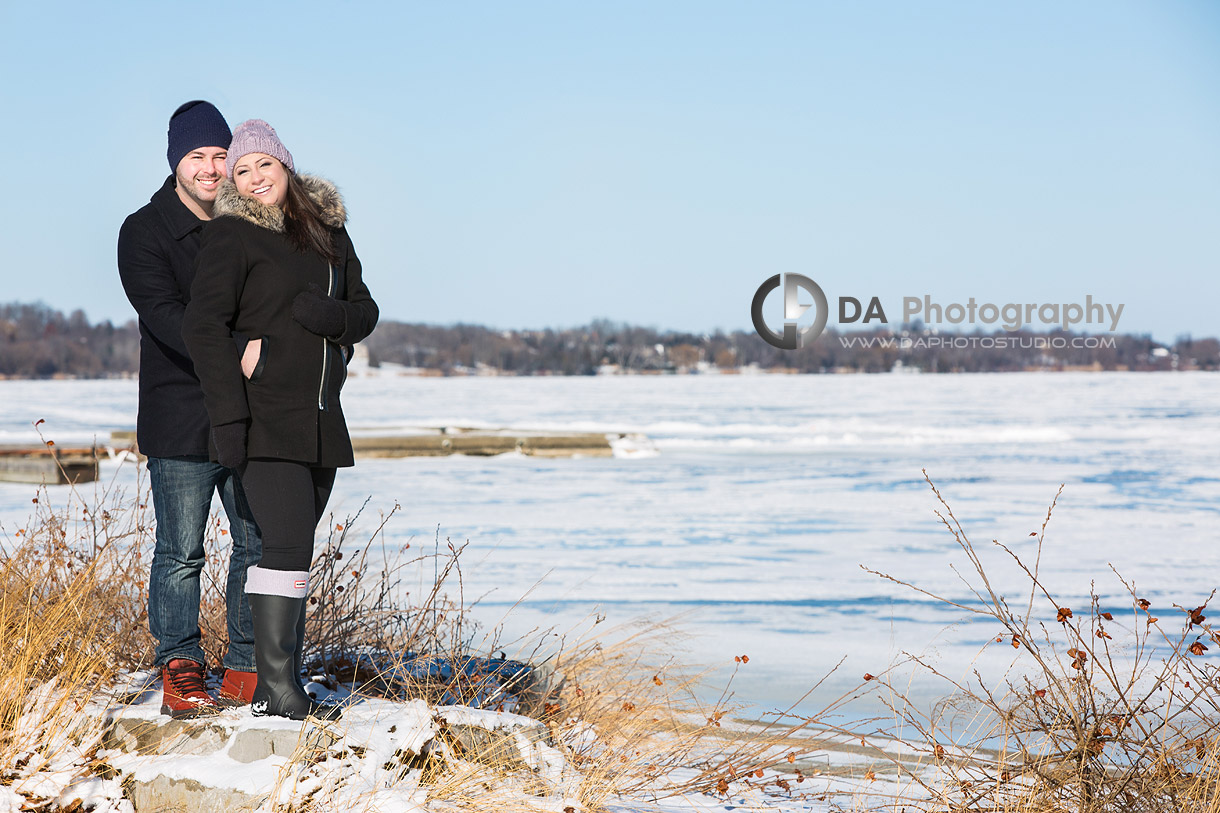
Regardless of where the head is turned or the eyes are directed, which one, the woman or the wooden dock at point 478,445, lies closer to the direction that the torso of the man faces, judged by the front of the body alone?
the woman

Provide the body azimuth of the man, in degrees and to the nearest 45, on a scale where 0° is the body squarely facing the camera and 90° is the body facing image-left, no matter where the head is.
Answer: approximately 315°

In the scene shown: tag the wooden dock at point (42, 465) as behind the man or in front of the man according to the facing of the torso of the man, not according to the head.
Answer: behind

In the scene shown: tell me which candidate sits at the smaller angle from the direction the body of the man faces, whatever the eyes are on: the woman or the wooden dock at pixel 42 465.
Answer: the woman

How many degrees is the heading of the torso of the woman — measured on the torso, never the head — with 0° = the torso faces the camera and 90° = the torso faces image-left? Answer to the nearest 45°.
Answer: approximately 315°

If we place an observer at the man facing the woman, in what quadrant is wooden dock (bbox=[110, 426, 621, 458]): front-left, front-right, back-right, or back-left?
back-left

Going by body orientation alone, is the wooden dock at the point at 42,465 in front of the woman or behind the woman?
behind

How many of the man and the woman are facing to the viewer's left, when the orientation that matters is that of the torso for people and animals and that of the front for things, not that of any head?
0

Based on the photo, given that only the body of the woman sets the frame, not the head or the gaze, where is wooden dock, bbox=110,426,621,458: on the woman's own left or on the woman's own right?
on the woman's own left

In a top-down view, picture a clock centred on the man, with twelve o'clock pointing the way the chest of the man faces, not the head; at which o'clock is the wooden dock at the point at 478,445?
The wooden dock is roughly at 8 o'clock from the man.
